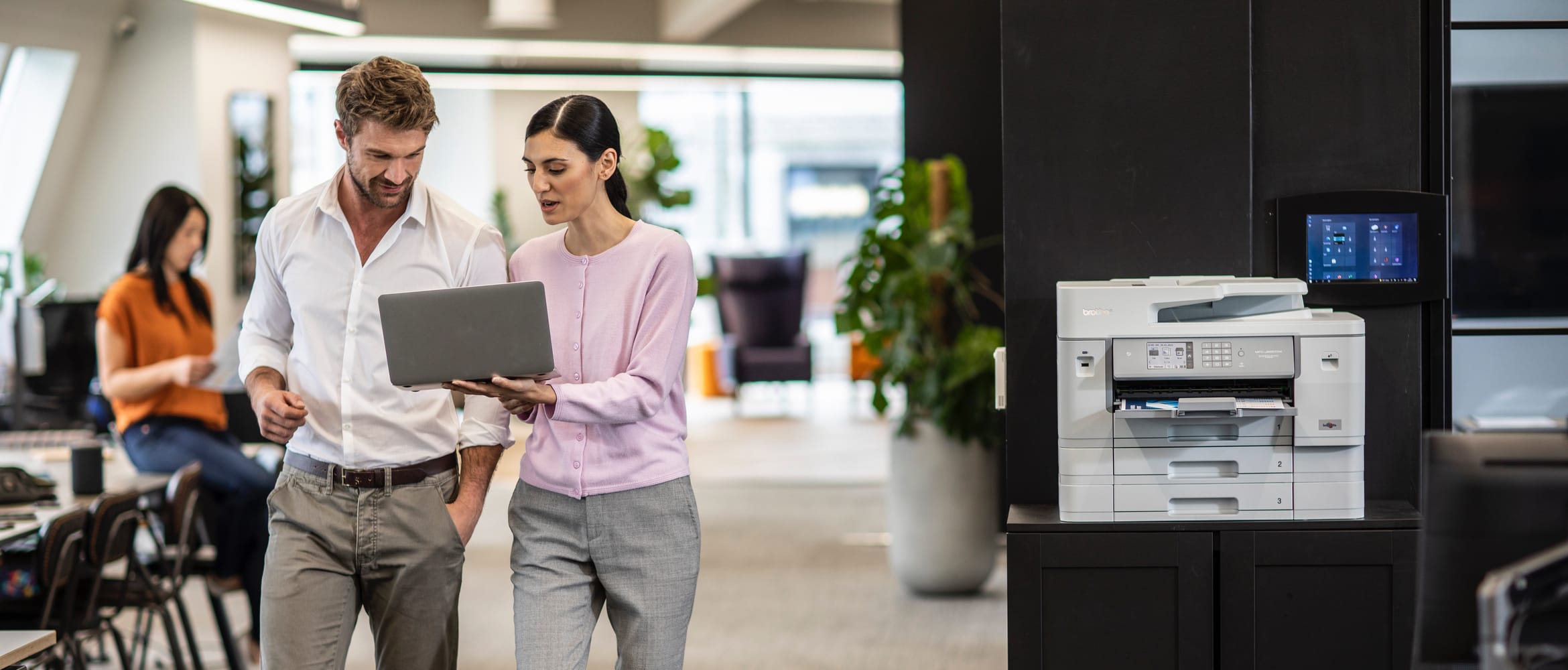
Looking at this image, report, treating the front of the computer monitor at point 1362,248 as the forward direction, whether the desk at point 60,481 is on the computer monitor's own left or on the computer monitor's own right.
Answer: on the computer monitor's own right

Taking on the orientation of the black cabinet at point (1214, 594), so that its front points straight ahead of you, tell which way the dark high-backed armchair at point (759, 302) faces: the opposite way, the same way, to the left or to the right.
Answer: the same way

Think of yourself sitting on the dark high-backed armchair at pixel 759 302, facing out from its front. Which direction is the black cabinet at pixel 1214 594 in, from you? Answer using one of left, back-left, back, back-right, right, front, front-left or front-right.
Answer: front

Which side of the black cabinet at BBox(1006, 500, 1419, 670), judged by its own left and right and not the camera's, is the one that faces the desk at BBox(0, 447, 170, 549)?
right

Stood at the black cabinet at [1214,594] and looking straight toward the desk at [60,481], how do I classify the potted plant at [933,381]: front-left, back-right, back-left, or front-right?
front-right

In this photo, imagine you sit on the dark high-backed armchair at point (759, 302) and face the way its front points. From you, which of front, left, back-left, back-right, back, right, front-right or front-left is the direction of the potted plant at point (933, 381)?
front

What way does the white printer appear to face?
toward the camera

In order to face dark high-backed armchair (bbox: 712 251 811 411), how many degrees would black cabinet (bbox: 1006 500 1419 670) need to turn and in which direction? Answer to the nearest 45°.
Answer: approximately 135° to its right

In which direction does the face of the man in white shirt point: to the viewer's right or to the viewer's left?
to the viewer's right

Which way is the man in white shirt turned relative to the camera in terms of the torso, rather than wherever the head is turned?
toward the camera

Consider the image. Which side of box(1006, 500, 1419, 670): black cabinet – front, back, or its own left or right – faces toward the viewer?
front

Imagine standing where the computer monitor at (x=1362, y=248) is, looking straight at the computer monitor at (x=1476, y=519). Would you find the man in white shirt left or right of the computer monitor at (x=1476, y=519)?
right

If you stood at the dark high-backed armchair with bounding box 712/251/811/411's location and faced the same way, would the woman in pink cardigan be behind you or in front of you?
in front
